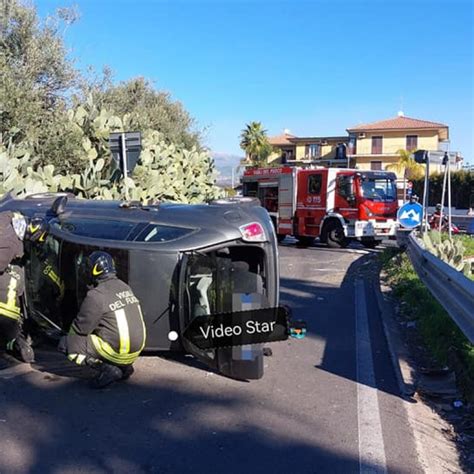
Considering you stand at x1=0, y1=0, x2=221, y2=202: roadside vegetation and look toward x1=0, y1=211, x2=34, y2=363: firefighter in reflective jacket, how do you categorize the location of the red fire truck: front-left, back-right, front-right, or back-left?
back-left

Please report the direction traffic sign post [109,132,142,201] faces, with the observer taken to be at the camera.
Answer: facing away from the viewer

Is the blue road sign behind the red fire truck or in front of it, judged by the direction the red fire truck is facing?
in front

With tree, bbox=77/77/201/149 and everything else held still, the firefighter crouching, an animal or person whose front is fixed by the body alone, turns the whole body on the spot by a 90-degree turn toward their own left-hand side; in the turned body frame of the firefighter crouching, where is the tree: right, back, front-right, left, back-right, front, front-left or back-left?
back-right

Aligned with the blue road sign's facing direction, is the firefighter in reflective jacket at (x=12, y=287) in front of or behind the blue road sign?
in front

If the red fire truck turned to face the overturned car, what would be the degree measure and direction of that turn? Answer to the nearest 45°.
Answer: approximately 45° to its right

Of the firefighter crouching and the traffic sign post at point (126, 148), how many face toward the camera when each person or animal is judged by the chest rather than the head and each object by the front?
0

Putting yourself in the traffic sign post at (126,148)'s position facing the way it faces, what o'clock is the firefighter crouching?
The firefighter crouching is roughly at 6 o'clock from the traffic sign post.

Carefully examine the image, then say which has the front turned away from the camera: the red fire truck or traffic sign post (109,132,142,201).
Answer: the traffic sign post

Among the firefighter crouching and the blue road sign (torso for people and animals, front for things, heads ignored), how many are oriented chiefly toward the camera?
1

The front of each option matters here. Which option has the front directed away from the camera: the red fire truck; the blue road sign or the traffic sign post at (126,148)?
the traffic sign post

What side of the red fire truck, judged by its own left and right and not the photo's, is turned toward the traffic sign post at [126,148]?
right
